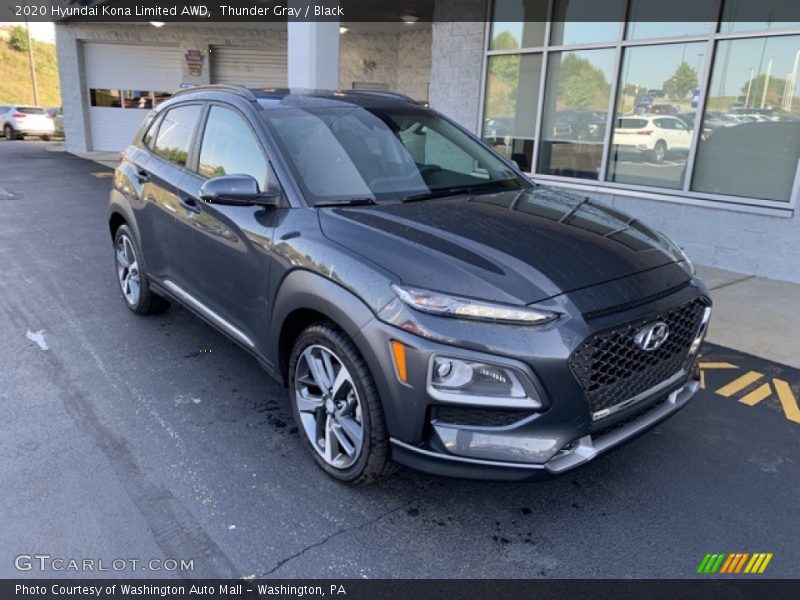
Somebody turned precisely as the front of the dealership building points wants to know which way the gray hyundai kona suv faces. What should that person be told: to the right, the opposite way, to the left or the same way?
to the left

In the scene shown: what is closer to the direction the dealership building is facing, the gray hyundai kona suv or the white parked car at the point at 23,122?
the gray hyundai kona suv

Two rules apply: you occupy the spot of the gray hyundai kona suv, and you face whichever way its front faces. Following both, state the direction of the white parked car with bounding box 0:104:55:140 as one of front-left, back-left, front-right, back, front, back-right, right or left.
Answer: back

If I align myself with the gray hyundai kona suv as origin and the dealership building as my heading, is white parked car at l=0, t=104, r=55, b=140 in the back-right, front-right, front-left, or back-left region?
front-left

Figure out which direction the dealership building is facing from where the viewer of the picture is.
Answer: facing the viewer and to the left of the viewer

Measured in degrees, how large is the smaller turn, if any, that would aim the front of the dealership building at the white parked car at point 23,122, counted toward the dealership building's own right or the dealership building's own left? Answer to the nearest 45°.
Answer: approximately 90° to the dealership building's own right

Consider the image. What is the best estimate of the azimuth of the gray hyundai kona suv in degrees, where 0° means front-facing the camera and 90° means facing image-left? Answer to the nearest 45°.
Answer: approximately 315°

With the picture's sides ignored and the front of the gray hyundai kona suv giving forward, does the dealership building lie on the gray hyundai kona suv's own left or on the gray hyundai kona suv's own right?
on the gray hyundai kona suv's own left

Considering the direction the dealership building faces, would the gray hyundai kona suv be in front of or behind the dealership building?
in front

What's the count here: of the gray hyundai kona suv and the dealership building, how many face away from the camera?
0

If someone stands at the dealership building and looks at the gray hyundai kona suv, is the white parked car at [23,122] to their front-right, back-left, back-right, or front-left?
back-right
